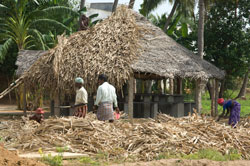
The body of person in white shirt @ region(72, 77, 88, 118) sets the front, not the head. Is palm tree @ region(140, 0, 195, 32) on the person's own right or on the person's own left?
on the person's own right

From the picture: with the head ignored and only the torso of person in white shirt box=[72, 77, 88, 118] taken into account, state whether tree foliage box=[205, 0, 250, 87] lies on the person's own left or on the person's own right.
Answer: on the person's own right
